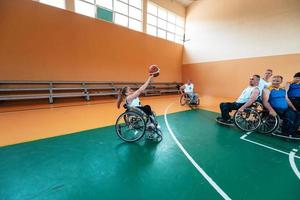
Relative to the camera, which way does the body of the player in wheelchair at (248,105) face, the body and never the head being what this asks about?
to the viewer's left

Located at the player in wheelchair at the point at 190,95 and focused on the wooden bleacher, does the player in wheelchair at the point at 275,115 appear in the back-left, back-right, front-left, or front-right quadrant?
back-left

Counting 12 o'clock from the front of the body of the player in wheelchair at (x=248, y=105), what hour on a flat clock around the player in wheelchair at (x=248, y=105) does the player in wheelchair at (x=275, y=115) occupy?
the player in wheelchair at (x=275, y=115) is roughly at 6 o'clock from the player in wheelchair at (x=248, y=105).

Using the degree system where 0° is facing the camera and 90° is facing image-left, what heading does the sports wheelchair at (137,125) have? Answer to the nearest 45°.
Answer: approximately 270°

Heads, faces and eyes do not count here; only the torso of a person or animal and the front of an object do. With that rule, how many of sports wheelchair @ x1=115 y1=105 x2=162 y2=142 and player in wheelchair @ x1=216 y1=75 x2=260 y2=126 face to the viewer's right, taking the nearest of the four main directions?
1
